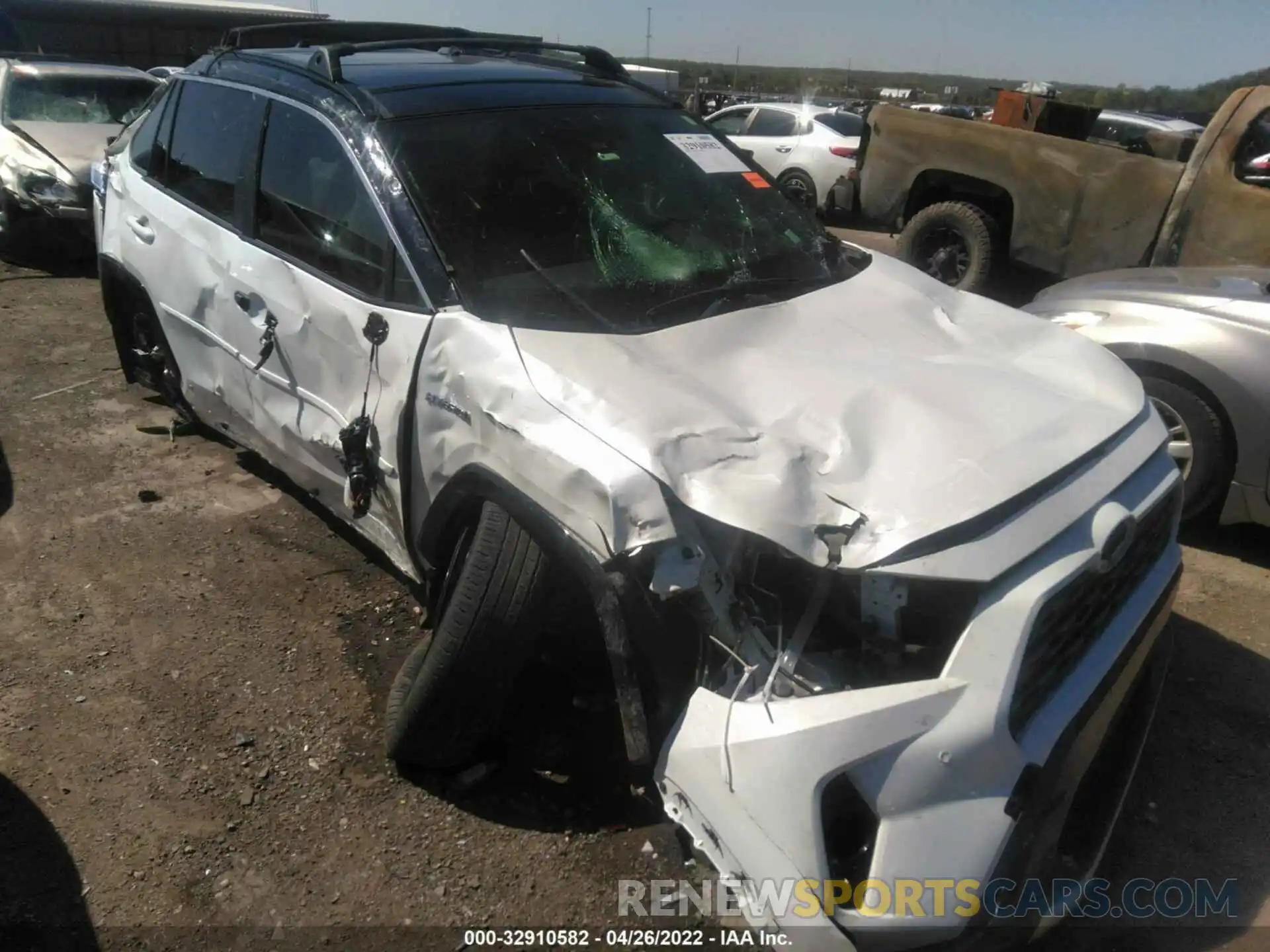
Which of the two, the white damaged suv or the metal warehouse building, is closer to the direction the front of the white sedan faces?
the metal warehouse building

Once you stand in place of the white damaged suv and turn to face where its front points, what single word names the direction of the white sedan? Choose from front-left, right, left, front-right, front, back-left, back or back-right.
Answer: back-left

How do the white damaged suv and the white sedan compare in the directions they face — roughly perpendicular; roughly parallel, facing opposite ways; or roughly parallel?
roughly parallel, facing opposite ways

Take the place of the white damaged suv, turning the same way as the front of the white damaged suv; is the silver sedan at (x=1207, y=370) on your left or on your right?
on your left

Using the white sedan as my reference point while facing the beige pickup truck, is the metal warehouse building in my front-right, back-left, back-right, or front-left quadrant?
back-right

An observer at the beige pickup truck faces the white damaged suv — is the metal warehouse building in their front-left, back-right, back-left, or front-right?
back-right

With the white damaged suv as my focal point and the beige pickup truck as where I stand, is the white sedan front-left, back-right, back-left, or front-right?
back-right

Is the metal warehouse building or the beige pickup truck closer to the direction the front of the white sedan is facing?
the metal warehouse building

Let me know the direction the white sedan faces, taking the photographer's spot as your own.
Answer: facing away from the viewer and to the left of the viewer

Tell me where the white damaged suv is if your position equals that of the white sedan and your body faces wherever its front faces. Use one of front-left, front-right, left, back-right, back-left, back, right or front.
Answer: back-left

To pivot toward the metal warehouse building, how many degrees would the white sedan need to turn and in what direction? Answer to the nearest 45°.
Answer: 0° — it already faces it

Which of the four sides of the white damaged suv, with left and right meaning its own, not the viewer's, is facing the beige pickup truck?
left

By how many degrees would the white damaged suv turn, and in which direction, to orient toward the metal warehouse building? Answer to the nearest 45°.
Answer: approximately 180°
